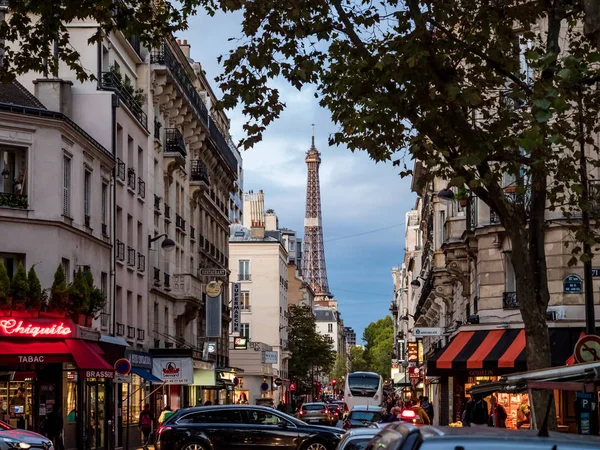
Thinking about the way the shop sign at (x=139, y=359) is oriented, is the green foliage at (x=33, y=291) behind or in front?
in front

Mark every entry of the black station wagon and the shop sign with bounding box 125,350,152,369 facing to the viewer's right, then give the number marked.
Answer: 1

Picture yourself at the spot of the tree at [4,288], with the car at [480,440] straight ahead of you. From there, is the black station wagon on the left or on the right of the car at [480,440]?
left

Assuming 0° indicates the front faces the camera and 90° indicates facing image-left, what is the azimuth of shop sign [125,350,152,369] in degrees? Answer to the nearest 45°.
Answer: approximately 0°

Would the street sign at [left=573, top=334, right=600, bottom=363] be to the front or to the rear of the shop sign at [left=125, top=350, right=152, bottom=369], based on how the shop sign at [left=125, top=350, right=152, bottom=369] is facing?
to the front

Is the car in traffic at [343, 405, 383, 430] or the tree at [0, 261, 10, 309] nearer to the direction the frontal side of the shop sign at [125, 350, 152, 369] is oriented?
the tree

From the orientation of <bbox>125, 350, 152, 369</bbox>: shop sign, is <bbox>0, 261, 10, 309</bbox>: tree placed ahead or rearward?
ahead

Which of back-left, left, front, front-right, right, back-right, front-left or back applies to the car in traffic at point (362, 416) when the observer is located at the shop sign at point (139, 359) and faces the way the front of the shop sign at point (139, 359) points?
front-left
